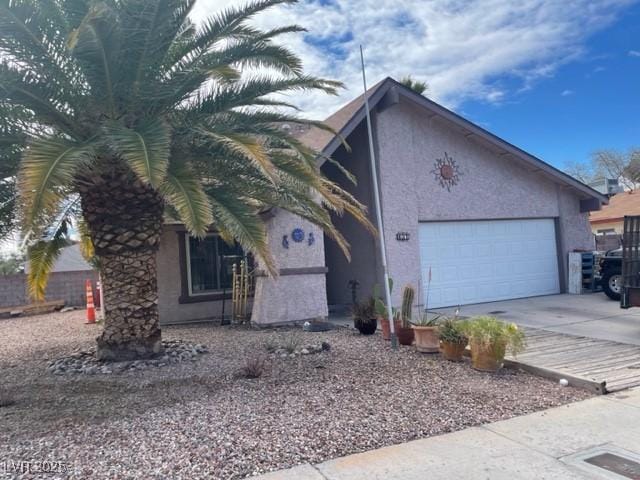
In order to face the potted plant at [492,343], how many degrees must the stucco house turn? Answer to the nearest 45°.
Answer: approximately 45° to its right

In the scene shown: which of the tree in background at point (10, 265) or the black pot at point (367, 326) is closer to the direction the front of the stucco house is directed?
the black pot

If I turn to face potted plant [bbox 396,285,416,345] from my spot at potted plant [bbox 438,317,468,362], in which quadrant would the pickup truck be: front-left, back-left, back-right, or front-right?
front-right

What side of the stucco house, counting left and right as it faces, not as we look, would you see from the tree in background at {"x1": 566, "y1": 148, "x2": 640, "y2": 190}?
left

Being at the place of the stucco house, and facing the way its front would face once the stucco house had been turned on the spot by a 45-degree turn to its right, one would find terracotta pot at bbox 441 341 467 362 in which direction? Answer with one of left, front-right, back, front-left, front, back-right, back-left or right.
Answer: front

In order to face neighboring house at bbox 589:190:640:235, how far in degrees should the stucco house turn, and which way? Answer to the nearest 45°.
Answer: approximately 90° to its left

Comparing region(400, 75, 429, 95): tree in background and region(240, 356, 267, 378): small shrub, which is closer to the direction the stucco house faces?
the small shrub

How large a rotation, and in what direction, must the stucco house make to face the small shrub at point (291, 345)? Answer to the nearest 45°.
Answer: approximately 90° to its right

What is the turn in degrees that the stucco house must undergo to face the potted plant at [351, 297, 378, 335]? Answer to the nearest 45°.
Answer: approximately 45° to its right

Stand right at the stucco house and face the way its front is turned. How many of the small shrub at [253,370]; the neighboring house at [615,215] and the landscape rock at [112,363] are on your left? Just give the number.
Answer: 1

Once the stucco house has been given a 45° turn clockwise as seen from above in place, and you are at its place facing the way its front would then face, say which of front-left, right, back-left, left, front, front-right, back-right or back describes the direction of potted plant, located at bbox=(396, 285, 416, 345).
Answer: front

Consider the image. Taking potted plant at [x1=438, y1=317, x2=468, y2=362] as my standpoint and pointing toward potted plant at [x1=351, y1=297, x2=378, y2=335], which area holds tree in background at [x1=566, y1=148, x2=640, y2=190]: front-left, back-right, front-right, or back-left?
front-right

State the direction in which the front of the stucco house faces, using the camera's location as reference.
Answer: facing the viewer and to the right of the viewer
